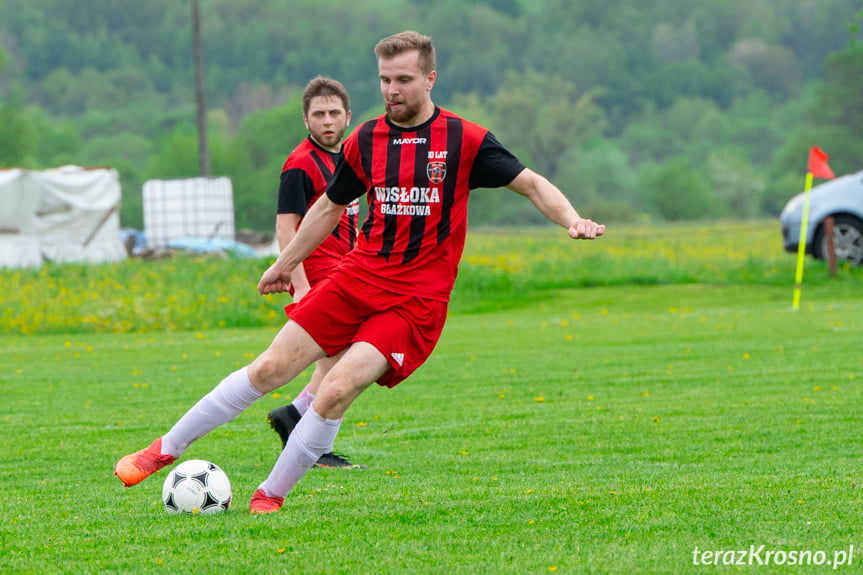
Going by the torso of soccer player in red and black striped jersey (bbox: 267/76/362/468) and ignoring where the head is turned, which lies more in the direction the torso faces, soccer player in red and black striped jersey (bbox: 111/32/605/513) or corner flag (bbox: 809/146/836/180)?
the soccer player in red and black striped jersey

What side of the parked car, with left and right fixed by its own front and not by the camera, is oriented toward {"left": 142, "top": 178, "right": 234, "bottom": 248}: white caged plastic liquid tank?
front

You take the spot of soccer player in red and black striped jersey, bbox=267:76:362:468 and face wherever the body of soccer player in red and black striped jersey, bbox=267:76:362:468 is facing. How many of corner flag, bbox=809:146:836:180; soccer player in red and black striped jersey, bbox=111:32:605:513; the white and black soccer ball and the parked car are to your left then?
2

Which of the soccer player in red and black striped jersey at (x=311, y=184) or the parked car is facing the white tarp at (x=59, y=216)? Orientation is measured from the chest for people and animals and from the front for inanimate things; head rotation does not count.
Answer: the parked car

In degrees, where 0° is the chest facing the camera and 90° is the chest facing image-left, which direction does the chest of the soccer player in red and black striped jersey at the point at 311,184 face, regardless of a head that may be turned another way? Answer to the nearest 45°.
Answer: approximately 315°

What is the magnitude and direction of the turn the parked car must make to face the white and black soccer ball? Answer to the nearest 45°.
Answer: approximately 90° to its left

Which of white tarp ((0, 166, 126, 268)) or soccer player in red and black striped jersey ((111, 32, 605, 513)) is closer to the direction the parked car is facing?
the white tarp

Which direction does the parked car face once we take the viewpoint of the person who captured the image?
facing to the left of the viewer

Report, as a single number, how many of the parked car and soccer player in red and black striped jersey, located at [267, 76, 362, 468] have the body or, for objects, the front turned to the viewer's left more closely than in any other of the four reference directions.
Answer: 1

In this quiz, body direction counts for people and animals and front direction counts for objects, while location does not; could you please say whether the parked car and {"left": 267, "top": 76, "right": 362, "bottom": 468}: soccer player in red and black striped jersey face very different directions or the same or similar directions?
very different directions

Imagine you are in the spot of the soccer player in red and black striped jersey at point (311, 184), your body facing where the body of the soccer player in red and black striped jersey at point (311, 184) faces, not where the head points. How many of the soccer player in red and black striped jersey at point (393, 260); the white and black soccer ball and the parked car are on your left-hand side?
1

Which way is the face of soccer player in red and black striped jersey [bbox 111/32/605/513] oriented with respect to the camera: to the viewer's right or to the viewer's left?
to the viewer's left
